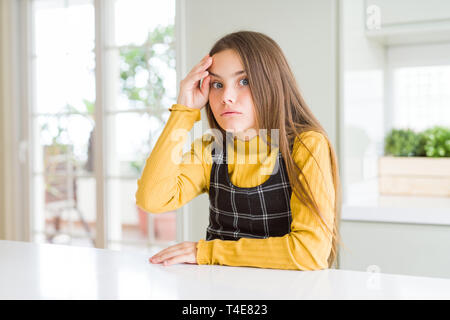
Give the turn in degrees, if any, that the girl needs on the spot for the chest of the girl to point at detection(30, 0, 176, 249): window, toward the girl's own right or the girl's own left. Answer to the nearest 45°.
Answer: approximately 90° to the girl's own right

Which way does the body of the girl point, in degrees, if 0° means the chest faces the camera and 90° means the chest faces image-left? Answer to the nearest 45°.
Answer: approximately 45°

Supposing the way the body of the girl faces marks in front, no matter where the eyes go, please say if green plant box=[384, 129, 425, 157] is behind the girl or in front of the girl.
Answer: behind

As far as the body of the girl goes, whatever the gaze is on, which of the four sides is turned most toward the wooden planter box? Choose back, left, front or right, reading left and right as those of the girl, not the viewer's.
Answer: back

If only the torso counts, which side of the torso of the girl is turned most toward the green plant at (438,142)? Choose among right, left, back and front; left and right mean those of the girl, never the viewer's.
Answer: back
